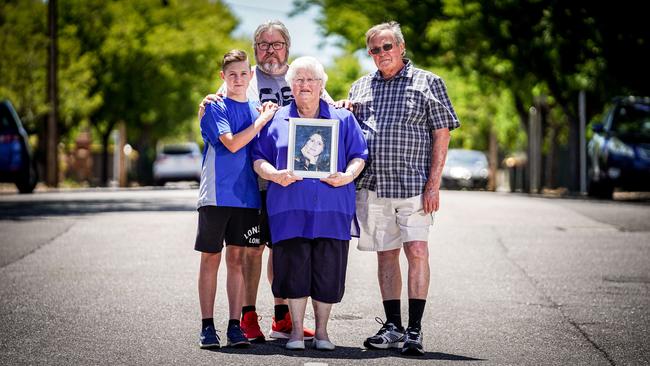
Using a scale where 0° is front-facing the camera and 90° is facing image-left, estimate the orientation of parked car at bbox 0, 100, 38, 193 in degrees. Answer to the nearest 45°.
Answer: approximately 180°

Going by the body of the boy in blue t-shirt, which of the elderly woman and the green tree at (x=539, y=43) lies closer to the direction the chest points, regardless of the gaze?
the elderly woman

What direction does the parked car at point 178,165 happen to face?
away from the camera

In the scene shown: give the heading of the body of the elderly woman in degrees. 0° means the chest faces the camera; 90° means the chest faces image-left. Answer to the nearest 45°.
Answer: approximately 0°

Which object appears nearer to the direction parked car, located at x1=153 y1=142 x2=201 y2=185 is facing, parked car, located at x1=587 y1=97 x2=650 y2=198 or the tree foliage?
the tree foliage

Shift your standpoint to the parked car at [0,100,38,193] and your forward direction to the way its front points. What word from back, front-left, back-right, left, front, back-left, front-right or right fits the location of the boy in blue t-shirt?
back

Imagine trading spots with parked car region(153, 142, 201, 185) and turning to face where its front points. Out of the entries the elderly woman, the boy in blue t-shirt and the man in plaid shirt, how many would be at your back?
3

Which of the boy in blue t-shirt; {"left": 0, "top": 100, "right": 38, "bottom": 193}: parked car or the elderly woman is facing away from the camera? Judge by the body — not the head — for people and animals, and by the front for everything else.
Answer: the parked car

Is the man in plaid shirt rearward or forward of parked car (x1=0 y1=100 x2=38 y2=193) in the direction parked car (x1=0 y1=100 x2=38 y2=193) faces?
rearward

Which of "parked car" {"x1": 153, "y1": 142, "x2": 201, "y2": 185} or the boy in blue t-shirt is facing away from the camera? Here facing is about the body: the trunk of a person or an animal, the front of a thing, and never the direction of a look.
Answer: the parked car
